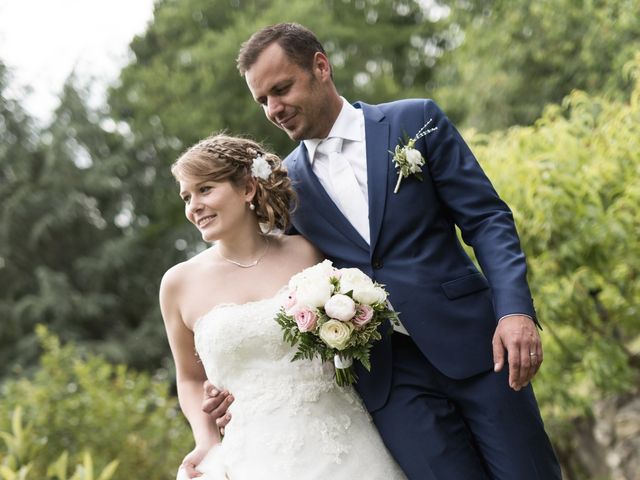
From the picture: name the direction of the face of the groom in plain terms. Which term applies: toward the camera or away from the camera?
toward the camera

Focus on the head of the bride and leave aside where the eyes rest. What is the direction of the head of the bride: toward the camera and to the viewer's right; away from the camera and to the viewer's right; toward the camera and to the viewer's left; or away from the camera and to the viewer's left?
toward the camera and to the viewer's left

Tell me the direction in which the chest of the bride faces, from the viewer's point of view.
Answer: toward the camera

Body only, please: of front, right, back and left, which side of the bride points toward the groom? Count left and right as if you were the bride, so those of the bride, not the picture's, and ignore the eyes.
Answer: left

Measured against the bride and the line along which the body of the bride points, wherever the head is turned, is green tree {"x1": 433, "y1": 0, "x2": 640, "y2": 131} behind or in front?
behind

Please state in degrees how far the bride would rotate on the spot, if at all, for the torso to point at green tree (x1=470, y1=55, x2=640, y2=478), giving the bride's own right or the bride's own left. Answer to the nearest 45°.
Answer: approximately 135° to the bride's own left

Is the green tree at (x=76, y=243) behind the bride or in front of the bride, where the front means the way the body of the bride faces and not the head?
behind

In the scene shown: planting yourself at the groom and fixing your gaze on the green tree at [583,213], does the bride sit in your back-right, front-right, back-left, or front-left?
back-left

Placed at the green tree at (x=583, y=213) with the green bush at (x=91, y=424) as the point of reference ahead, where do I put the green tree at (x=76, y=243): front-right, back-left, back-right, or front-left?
front-right
